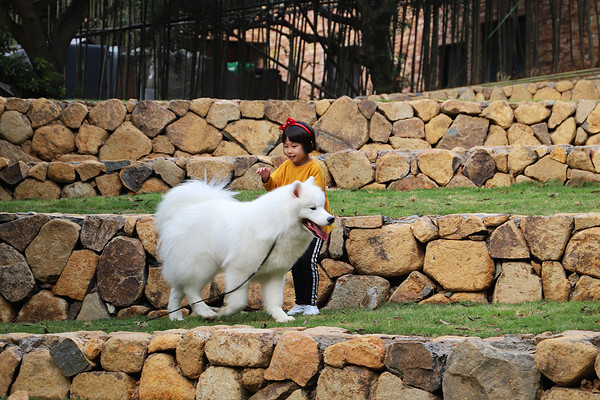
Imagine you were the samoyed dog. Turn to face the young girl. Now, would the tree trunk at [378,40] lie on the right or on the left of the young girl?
left

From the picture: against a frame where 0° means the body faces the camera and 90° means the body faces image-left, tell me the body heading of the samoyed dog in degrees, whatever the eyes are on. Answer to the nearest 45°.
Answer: approximately 270°

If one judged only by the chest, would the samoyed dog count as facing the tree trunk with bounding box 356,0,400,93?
no

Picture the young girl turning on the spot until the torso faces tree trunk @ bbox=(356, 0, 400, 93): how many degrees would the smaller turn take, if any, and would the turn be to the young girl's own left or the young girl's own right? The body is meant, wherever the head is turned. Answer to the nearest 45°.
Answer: approximately 135° to the young girl's own right

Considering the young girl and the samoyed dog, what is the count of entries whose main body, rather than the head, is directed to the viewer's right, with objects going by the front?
1

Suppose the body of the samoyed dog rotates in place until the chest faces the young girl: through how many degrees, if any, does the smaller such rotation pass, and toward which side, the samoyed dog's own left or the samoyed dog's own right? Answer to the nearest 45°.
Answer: approximately 45° to the samoyed dog's own left

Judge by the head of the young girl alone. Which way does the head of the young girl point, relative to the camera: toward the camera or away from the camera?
toward the camera

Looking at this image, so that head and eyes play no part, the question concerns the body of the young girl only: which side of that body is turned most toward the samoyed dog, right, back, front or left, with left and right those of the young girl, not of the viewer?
front

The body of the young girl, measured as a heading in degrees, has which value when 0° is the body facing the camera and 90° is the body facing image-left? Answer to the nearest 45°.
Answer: approximately 45°

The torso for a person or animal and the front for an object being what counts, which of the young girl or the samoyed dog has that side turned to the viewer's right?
the samoyed dog
